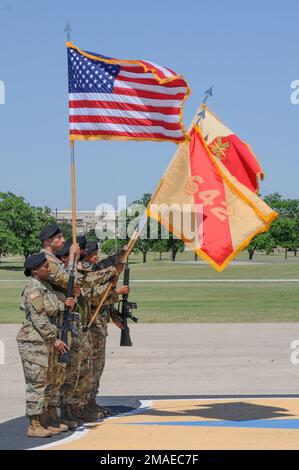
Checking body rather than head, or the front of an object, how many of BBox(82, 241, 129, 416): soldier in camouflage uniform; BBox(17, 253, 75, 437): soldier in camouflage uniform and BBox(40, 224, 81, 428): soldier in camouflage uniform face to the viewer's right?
3

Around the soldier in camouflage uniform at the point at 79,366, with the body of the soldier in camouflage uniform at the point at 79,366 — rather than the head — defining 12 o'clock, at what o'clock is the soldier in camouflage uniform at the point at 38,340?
the soldier in camouflage uniform at the point at 38,340 is roughly at 4 o'clock from the soldier in camouflage uniform at the point at 79,366.

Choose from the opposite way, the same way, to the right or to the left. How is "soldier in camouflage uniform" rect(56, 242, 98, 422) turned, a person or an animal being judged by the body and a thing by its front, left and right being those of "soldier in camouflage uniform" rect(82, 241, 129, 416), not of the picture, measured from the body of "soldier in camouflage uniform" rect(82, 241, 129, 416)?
the same way

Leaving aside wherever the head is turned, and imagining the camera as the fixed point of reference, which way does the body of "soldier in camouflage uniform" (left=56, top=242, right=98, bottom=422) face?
to the viewer's right

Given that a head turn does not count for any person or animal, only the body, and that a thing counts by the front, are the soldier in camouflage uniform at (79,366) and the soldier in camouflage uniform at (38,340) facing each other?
no

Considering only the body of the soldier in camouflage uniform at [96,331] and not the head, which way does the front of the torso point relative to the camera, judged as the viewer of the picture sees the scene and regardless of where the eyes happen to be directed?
to the viewer's right

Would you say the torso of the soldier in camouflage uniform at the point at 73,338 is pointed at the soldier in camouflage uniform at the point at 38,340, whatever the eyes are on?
no

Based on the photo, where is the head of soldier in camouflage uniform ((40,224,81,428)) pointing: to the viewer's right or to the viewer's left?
to the viewer's right

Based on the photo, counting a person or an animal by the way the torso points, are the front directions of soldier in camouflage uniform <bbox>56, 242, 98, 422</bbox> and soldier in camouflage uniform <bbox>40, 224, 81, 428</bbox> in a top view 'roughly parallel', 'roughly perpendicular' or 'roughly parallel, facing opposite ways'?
roughly parallel

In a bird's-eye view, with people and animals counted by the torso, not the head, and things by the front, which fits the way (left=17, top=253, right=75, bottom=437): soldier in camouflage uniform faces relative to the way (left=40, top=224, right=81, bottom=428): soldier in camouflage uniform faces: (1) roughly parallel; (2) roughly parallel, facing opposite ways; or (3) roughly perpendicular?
roughly parallel

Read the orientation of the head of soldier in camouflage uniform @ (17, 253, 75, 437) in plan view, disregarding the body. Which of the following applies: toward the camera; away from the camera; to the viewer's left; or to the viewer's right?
to the viewer's right

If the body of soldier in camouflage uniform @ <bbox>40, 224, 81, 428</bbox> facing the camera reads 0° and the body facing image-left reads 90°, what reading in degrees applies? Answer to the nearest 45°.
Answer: approximately 270°
